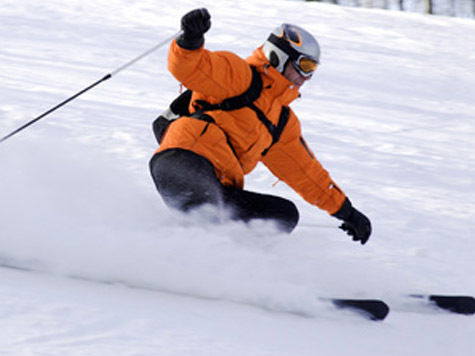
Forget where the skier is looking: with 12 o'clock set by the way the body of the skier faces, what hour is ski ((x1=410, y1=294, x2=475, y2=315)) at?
The ski is roughly at 11 o'clock from the skier.

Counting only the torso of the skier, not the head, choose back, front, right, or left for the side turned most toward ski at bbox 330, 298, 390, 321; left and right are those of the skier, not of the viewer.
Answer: front
